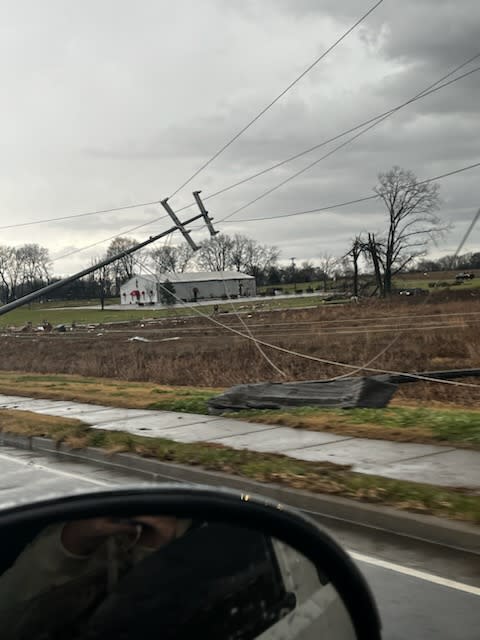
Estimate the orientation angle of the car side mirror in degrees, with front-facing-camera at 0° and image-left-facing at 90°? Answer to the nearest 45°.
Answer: approximately 0°

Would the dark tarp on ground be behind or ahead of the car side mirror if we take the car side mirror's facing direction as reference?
behind
